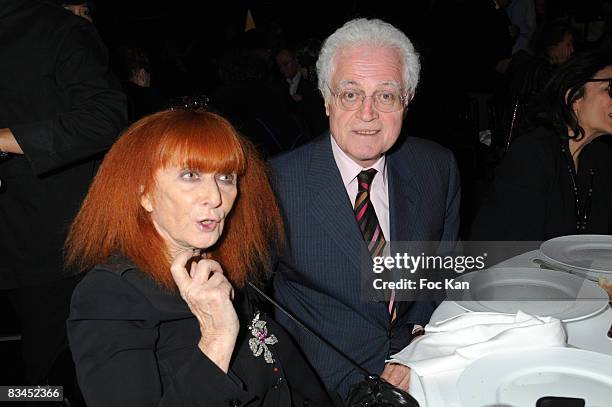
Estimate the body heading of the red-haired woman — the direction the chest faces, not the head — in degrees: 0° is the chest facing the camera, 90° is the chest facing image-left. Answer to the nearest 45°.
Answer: approximately 315°

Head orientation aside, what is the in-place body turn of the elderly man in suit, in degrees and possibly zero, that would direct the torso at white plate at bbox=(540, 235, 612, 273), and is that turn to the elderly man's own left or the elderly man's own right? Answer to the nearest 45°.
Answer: approximately 90° to the elderly man's own left

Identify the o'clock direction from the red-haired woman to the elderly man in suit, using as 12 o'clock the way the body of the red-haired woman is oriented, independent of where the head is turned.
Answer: The elderly man in suit is roughly at 9 o'clock from the red-haired woman.

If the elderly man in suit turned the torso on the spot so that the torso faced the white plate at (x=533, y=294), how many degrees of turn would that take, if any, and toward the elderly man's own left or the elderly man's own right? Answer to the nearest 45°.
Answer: approximately 45° to the elderly man's own left

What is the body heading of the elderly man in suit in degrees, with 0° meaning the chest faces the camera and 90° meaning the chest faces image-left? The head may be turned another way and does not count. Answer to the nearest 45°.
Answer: approximately 0°

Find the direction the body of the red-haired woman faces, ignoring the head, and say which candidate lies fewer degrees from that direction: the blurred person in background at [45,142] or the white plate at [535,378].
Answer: the white plate
